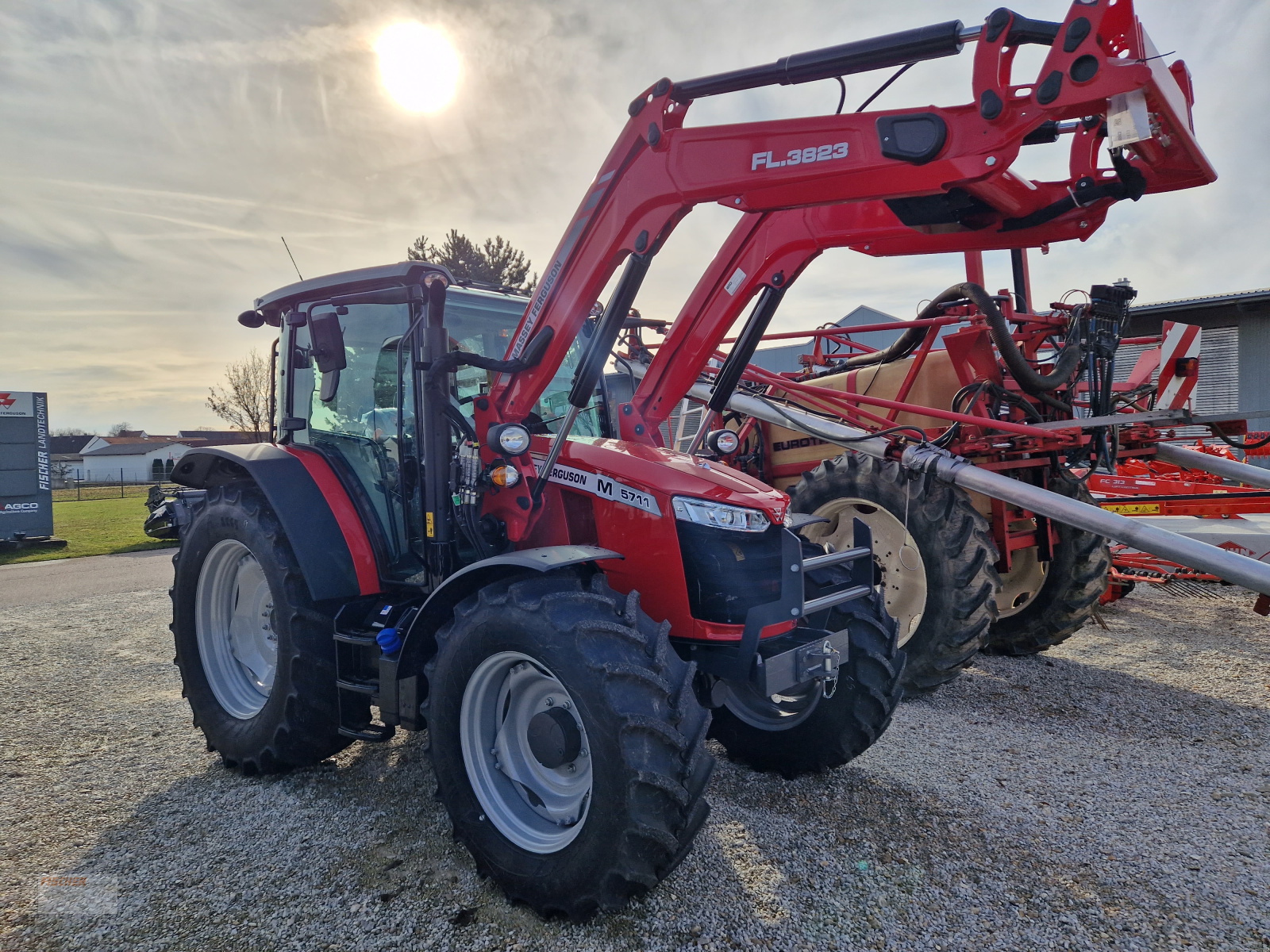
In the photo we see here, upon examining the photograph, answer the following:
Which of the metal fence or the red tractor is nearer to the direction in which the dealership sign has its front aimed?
the red tractor

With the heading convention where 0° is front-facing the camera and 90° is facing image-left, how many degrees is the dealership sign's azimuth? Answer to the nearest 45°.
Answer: approximately 0°

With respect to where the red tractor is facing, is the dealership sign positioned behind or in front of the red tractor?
behind

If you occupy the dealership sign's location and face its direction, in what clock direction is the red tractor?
The red tractor is roughly at 12 o'clock from the dealership sign.
